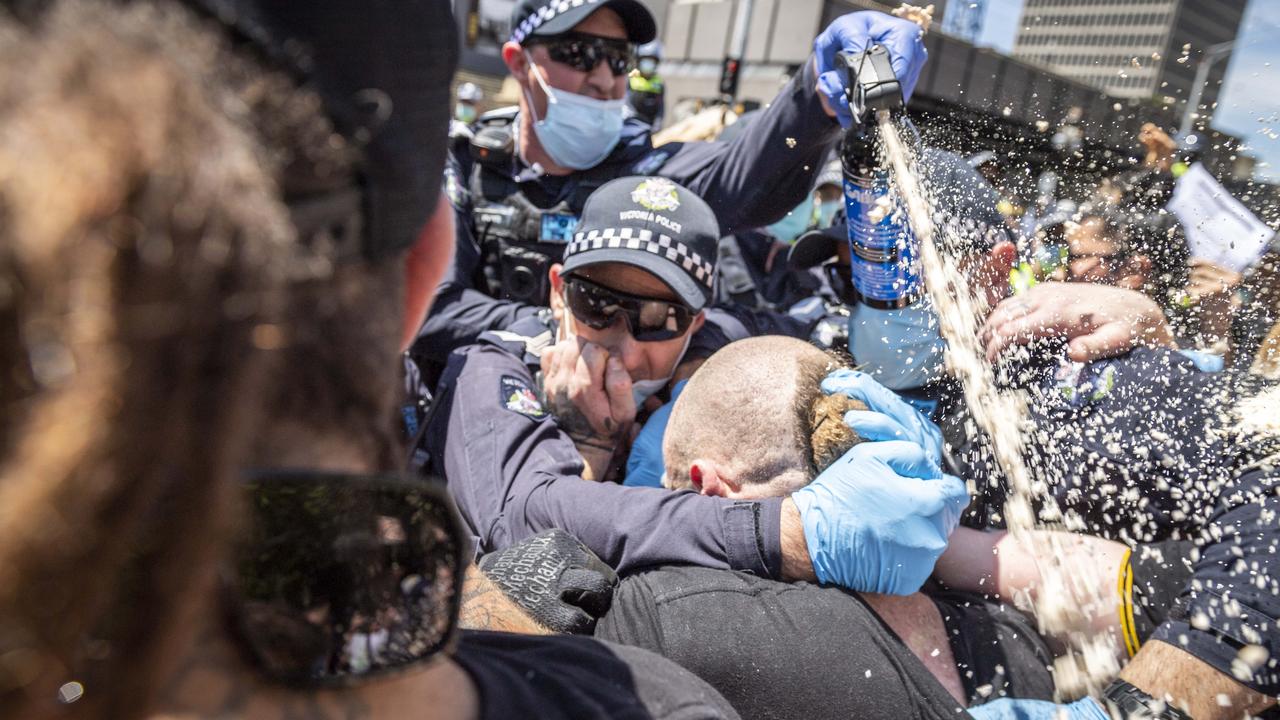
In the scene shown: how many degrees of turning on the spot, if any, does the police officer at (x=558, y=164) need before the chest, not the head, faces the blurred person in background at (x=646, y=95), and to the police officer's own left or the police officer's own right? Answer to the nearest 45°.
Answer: approximately 135° to the police officer's own left

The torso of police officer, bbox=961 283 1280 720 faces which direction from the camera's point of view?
to the viewer's left

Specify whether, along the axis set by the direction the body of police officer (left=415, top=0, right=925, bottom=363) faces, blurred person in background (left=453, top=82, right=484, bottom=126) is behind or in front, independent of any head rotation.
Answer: behind

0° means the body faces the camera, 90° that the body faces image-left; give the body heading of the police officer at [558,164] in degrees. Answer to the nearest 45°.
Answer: approximately 315°

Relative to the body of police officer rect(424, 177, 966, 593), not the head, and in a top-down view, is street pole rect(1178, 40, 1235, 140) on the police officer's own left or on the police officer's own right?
on the police officer's own left

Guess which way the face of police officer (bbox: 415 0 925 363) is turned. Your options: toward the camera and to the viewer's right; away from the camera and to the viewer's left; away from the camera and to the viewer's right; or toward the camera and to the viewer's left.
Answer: toward the camera and to the viewer's right

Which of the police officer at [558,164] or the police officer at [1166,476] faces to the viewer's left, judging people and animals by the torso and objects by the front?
the police officer at [1166,476]

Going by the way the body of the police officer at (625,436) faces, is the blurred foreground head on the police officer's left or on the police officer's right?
on the police officer's right

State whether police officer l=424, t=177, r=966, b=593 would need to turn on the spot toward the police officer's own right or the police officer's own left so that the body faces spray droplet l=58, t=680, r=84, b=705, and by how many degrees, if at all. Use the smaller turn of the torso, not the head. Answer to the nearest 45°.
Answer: approximately 45° to the police officer's own right
